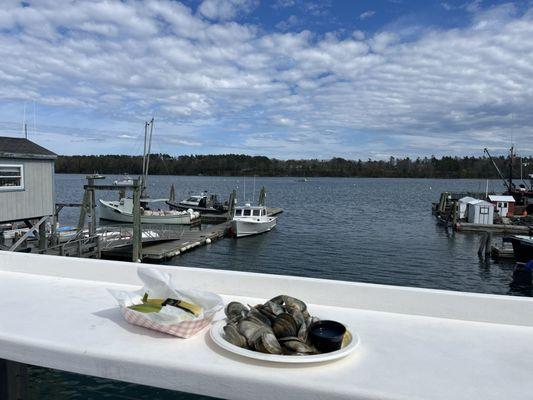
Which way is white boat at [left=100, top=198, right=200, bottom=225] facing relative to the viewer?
to the viewer's left

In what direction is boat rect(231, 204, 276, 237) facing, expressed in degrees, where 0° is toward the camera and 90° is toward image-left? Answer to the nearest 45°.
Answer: approximately 45°

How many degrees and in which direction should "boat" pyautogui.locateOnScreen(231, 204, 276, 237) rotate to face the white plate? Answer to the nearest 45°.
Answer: approximately 45° to its left

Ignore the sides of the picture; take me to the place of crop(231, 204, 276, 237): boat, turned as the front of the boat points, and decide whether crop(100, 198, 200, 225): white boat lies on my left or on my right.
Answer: on my right

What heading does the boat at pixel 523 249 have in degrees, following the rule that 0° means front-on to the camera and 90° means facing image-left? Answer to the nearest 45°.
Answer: approximately 45°

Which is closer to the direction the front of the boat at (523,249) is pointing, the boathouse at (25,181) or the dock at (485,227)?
the boathouse

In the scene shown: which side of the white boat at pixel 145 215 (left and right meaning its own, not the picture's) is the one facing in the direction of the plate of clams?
left

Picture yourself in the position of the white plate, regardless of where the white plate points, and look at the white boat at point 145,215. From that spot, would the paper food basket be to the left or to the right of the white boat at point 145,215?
left

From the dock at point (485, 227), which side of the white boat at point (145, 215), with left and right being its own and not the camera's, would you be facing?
back

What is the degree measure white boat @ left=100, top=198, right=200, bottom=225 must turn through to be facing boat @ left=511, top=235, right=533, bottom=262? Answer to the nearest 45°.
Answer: approximately 135° to its left

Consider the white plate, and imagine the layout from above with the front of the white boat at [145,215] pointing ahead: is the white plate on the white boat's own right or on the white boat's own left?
on the white boat's own left

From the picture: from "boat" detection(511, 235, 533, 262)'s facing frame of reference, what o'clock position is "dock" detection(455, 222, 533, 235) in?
The dock is roughly at 2 o'clock from the boat.
